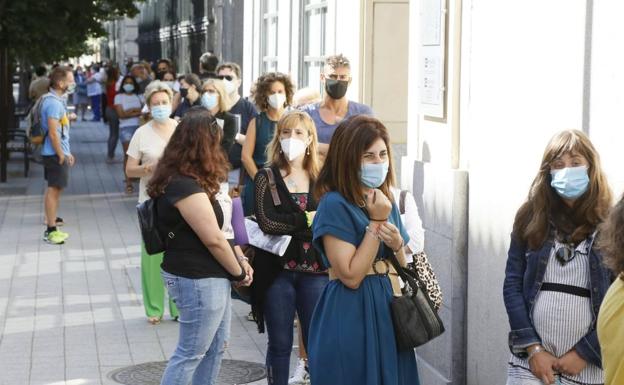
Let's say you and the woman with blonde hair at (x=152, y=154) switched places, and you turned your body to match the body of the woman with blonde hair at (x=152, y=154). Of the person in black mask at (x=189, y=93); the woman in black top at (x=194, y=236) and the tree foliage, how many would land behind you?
2

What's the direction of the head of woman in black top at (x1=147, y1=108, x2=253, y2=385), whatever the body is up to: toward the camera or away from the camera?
away from the camera

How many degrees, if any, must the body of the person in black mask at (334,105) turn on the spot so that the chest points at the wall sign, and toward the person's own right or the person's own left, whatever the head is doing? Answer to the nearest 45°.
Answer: approximately 45° to the person's own left

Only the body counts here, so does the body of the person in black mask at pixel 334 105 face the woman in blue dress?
yes

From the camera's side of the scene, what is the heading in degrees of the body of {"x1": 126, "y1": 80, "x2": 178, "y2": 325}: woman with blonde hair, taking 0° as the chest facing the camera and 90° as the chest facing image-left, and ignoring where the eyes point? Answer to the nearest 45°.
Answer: approximately 0°

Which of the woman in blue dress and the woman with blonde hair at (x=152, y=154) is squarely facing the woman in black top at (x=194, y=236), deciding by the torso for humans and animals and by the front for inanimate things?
the woman with blonde hair

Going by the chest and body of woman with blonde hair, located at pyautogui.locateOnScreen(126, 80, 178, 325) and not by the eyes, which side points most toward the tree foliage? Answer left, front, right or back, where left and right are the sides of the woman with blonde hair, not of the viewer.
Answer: back

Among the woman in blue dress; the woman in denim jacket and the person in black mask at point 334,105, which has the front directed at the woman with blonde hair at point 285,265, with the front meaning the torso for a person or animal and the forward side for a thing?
the person in black mask
